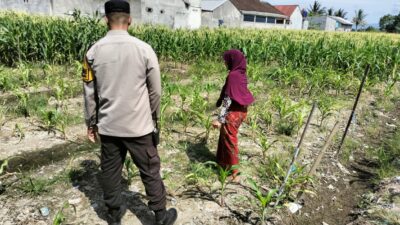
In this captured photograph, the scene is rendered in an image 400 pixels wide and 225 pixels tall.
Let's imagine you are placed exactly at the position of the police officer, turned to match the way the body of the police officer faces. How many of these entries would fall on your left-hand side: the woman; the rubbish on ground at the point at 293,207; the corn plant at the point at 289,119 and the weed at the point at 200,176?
0

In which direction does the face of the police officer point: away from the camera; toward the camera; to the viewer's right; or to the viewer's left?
away from the camera

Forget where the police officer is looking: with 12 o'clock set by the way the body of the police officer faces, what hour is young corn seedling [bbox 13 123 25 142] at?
The young corn seedling is roughly at 11 o'clock from the police officer.

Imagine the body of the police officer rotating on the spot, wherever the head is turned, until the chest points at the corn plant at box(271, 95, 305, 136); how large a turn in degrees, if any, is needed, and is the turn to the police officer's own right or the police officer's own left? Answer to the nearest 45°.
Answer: approximately 45° to the police officer's own right

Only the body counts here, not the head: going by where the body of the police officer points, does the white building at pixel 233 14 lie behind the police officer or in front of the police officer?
in front

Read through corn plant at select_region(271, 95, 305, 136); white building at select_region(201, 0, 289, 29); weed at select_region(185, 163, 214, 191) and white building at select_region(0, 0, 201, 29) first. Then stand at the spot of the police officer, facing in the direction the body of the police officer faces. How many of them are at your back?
0

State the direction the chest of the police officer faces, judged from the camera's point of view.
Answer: away from the camera

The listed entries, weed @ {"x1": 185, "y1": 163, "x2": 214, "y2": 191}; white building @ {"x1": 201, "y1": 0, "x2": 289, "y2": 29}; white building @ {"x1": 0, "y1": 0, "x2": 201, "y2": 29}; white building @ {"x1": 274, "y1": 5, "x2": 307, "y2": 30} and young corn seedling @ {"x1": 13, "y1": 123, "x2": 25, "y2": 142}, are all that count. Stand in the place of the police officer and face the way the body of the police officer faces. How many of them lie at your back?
0

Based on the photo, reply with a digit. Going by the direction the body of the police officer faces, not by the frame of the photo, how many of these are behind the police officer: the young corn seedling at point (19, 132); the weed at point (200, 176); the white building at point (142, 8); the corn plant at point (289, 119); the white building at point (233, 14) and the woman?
0

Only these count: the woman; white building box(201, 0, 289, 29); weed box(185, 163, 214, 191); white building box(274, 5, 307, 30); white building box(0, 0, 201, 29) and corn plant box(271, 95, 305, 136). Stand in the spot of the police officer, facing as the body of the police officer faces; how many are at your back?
0

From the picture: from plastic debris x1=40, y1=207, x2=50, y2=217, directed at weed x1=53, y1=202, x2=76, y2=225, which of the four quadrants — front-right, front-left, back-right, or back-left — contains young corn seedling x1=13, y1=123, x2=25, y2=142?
back-left

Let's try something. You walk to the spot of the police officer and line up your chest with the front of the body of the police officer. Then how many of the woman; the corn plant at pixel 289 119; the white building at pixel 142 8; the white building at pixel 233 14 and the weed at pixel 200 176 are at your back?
0

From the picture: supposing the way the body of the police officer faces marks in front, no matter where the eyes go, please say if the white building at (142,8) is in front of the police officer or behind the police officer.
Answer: in front

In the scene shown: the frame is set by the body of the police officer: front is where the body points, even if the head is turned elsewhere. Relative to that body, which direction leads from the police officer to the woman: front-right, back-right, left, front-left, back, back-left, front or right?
front-right

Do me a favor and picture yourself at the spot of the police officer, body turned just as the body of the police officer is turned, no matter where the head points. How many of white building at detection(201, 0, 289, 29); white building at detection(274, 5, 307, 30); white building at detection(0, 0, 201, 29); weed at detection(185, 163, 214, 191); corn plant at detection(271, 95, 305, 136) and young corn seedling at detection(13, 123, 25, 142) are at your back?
0

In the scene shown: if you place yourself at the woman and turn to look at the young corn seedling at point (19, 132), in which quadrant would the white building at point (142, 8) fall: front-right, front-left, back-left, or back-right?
front-right
